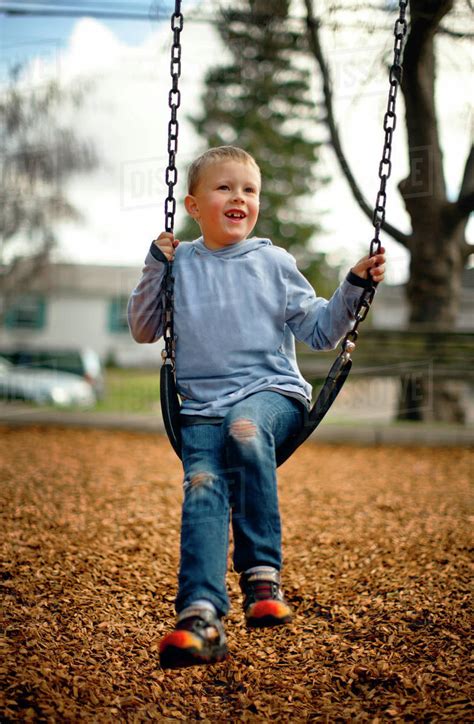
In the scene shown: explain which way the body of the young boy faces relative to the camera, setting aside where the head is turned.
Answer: toward the camera

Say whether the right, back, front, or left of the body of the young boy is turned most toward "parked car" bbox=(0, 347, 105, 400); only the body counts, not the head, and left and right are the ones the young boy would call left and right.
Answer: back

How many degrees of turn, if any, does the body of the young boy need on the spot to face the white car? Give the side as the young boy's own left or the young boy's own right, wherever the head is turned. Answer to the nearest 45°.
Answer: approximately 180°

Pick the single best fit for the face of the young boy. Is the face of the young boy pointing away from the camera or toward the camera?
toward the camera

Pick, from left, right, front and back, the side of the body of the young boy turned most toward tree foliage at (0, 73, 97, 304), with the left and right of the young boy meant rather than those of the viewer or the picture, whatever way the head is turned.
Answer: back

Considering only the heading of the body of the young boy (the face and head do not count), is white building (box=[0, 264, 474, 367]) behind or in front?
behind

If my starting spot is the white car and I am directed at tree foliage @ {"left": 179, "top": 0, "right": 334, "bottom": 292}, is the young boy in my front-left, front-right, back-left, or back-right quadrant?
back-right

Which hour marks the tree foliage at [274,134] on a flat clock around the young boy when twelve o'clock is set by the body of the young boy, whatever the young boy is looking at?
The tree foliage is roughly at 6 o'clock from the young boy.
